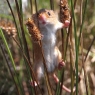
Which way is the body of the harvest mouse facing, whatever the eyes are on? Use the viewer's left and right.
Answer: facing the viewer and to the left of the viewer
